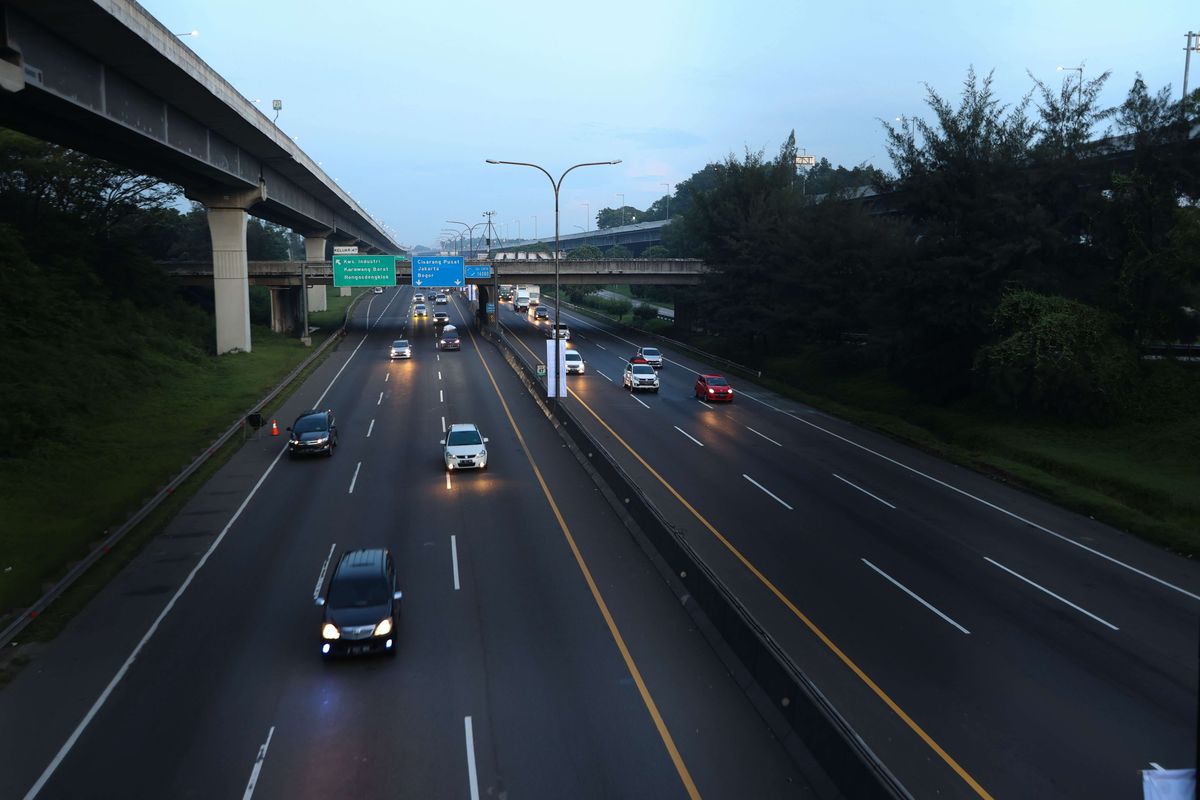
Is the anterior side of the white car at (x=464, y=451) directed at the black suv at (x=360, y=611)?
yes

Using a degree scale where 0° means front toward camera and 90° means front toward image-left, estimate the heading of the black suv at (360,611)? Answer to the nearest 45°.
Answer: approximately 0°

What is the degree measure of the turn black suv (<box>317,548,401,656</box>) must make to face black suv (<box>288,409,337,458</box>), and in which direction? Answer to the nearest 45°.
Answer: approximately 180°

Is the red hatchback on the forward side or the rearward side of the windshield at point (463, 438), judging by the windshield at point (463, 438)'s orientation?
on the rearward side

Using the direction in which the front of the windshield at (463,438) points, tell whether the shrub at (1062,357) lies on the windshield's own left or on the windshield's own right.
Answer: on the windshield's own left

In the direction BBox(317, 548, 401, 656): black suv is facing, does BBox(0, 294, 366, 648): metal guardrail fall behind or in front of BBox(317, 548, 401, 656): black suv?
behind

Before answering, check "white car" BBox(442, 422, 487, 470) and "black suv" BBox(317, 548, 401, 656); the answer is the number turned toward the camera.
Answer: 2

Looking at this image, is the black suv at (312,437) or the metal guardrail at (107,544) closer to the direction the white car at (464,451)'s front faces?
the metal guardrail

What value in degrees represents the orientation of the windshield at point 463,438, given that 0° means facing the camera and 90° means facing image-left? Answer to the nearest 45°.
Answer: approximately 0°
